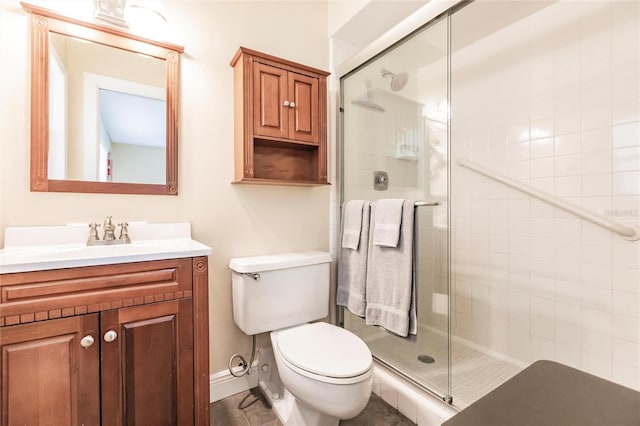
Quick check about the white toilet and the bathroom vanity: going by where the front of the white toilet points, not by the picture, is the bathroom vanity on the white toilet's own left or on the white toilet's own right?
on the white toilet's own right

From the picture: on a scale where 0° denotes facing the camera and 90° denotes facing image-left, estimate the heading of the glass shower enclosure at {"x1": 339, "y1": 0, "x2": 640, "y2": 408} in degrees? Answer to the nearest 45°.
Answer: approximately 45°

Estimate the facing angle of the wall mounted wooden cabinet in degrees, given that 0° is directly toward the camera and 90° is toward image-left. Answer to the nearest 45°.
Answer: approximately 315°

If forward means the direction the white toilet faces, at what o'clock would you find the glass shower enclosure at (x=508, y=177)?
The glass shower enclosure is roughly at 10 o'clock from the white toilet.
